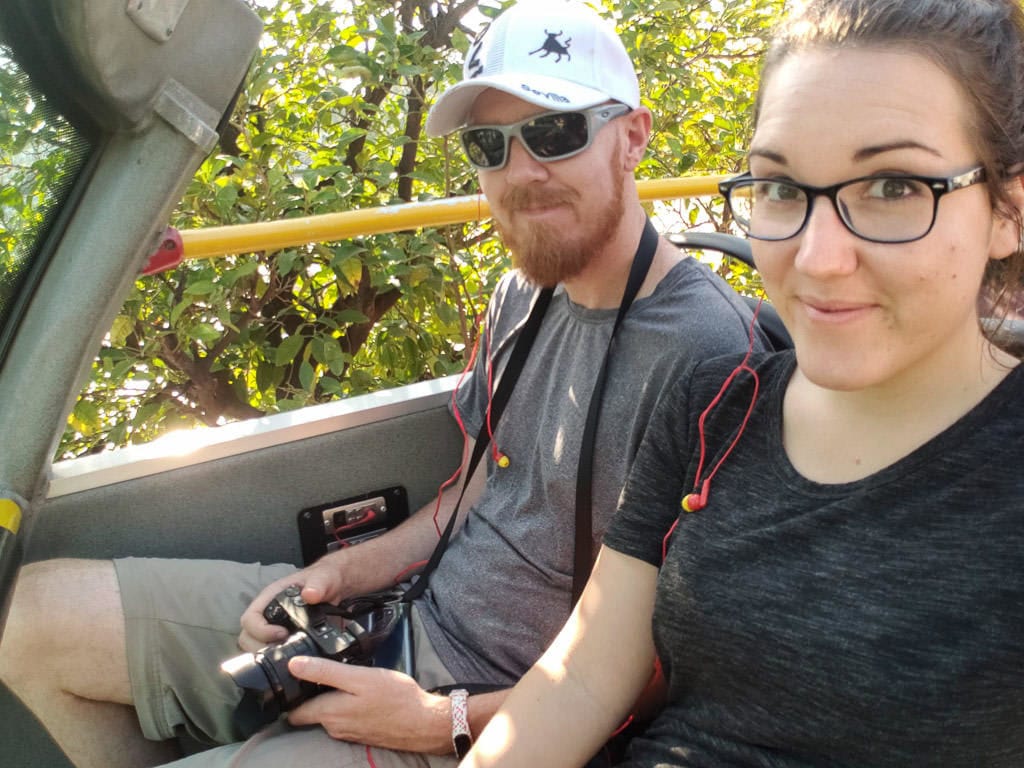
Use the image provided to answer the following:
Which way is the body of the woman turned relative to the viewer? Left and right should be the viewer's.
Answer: facing the viewer and to the left of the viewer

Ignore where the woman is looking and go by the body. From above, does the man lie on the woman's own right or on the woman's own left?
on the woman's own right

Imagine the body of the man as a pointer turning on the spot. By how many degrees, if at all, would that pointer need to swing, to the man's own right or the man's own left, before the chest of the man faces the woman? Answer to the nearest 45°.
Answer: approximately 45° to the man's own left

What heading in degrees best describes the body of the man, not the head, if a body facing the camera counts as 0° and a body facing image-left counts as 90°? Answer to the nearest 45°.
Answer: approximately 45°

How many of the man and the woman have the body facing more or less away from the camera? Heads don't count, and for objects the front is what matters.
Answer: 0

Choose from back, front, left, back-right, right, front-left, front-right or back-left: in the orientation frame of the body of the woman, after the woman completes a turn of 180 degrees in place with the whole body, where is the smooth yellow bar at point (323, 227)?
left

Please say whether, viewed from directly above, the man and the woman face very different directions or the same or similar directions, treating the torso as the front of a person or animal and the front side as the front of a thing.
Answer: same or similar directions
